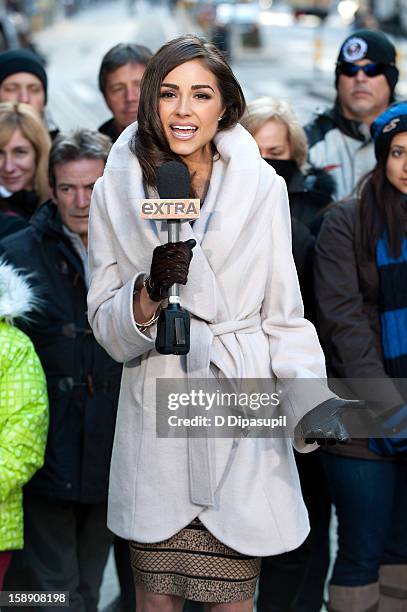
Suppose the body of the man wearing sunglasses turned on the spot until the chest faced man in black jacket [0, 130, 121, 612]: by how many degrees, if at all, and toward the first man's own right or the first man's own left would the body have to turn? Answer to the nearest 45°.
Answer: approximately 45° to the first man's own right

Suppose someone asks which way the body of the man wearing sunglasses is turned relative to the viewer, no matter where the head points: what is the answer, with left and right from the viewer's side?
facing the viewer

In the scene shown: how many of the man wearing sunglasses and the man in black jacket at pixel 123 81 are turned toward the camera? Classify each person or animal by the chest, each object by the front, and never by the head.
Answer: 2

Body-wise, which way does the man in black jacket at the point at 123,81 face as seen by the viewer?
toward the camera

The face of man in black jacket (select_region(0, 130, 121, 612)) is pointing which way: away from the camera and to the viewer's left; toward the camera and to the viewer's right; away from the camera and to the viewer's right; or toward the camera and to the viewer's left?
toward the camera and to the viewer's right

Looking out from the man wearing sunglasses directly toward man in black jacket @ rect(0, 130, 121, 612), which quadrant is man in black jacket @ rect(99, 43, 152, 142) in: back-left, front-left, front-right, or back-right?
front-right

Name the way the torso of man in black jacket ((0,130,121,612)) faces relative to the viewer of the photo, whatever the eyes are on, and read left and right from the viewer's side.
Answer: facing the viewer and to the right of the viewer

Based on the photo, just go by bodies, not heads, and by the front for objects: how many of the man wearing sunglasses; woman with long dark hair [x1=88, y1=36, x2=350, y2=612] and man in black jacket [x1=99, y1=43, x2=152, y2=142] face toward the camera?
3

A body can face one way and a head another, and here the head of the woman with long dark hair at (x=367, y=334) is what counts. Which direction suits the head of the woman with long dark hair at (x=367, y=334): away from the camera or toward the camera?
toward the camera

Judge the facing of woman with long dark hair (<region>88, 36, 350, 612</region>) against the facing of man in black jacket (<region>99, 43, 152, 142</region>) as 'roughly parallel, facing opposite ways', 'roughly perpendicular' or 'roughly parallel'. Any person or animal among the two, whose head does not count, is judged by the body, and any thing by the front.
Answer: roughly parallel

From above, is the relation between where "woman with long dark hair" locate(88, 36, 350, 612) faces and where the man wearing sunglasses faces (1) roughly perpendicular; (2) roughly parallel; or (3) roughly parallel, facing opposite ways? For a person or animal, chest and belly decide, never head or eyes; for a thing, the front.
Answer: roughly parallel

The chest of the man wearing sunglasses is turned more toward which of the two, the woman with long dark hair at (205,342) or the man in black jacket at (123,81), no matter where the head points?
the woman with long dark hair
